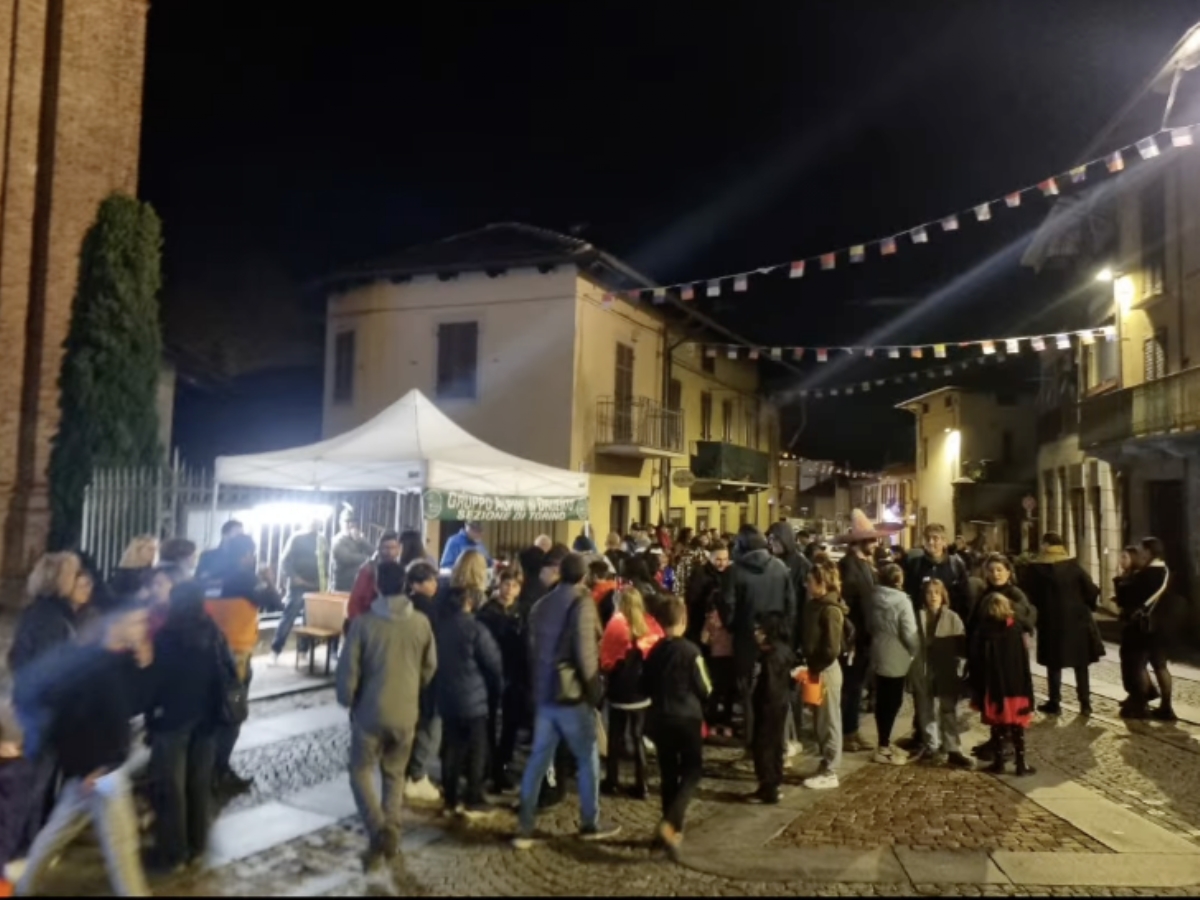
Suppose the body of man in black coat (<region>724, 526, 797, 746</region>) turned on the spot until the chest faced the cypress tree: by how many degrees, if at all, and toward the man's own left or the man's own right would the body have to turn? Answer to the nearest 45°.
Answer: approximately 90° to the man's own left

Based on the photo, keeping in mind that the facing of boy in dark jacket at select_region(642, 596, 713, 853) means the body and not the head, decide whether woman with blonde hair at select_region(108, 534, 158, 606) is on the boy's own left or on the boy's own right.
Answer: on the boy's own left

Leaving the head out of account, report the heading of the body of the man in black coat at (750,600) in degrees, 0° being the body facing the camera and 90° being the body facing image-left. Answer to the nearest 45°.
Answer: approximately 180°

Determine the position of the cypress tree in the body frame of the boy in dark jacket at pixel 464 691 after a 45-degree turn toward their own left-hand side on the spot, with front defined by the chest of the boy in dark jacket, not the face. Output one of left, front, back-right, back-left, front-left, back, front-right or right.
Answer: front-left

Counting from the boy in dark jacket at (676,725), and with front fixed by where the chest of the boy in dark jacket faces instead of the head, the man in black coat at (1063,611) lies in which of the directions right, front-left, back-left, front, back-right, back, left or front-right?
front-right

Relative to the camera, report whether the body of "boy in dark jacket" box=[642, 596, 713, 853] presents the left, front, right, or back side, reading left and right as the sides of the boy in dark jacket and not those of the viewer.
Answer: back
